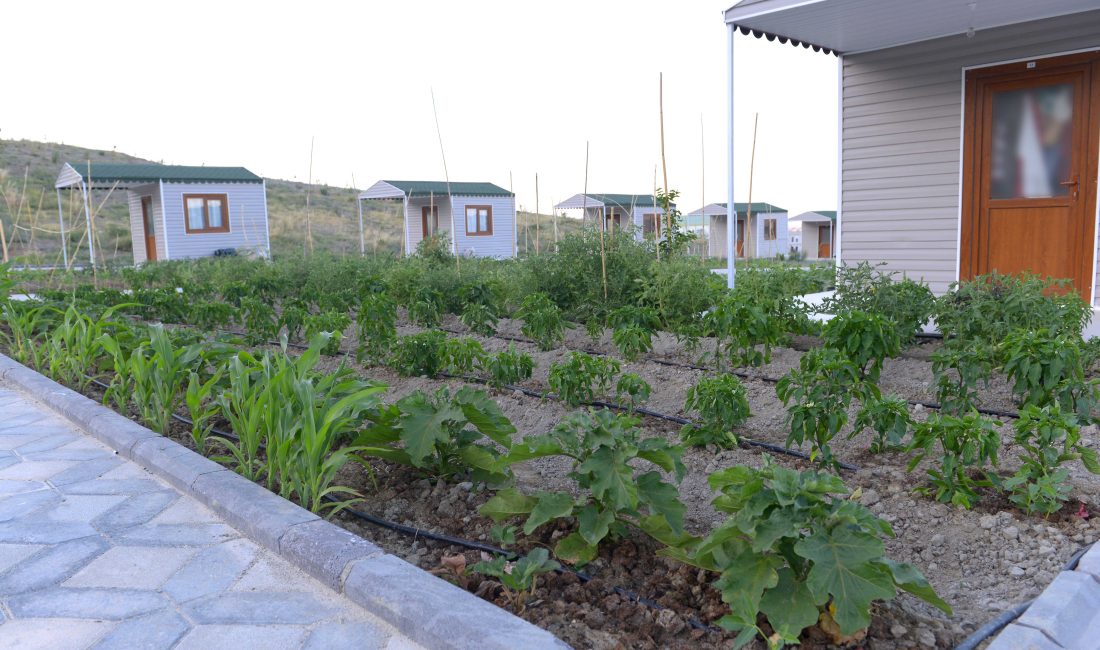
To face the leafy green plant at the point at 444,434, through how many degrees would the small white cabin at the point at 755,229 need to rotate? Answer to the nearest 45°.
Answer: approximately 45° to its left

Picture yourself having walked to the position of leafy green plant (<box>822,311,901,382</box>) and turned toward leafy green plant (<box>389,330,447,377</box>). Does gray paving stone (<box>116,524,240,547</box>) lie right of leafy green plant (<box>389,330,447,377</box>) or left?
left

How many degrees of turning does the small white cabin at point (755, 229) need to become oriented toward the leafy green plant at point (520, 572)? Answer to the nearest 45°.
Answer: approximately 45° to its left

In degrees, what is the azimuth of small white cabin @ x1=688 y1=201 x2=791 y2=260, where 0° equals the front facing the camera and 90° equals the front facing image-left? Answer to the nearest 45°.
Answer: approximately 45°

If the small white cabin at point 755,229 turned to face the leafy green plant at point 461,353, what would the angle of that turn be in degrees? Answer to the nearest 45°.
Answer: approximately 45° to its left

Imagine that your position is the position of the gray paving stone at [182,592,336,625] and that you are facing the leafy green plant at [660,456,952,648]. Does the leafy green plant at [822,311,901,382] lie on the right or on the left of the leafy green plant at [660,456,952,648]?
left
